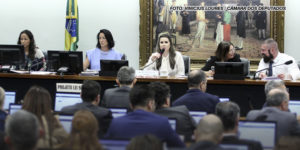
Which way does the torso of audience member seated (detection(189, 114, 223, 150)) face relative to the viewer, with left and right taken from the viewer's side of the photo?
facing away from the viewer

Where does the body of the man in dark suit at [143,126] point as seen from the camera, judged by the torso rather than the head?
away from the camera

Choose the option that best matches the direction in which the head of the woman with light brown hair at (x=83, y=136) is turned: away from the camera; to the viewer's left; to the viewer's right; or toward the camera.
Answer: away from the camera

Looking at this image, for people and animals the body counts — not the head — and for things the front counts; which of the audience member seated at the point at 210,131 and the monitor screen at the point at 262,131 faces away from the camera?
the audience member seated

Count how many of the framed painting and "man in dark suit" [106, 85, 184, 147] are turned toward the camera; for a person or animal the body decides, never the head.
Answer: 1

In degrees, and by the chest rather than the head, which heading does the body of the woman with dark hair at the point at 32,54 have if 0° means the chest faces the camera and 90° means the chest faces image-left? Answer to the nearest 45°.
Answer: approximately 45°

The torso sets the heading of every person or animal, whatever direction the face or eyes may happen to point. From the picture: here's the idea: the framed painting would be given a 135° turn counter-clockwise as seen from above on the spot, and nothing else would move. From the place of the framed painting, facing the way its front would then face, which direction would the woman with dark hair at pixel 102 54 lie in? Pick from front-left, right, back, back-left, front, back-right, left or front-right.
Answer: back

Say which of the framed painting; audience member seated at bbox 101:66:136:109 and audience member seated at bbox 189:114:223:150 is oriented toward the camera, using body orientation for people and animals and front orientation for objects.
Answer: the framed painting

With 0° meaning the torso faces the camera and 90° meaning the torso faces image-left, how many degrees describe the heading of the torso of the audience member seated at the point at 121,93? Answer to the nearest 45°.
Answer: approximately 180°

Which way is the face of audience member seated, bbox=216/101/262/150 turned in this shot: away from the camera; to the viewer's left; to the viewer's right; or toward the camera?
away from the camera

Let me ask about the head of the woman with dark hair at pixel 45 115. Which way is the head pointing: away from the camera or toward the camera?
away from the camera

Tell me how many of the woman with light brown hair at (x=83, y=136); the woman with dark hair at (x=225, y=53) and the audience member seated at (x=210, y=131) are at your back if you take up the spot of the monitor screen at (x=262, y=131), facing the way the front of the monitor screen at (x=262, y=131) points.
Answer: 1

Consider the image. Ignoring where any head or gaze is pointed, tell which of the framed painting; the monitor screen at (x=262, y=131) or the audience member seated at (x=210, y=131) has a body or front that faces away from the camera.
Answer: the audience member seated

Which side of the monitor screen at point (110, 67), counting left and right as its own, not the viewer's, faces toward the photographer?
back

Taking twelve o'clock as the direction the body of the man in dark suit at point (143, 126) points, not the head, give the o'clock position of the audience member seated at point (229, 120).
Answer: The audience member seated is roughly at 3 o'clock from the man in dark suit.

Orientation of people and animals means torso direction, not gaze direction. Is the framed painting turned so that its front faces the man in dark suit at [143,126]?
yes

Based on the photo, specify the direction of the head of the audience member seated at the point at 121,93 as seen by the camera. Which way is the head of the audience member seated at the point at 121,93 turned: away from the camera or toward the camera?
away from the camera
